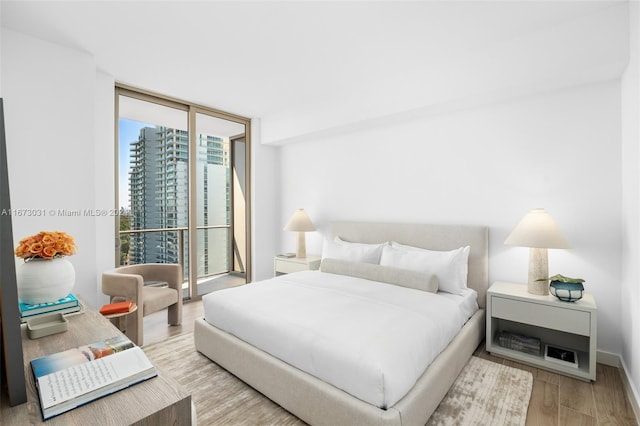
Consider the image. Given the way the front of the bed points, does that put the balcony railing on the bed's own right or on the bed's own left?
on the bed's own right

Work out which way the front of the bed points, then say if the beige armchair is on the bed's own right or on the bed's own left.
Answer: on the bed's own right

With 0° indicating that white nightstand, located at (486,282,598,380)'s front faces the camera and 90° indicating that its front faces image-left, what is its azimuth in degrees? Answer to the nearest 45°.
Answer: approximately 45°

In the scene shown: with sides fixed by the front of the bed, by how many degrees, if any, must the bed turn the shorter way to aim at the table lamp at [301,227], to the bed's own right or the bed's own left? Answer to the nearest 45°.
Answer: approximately 135° to the bed's own right

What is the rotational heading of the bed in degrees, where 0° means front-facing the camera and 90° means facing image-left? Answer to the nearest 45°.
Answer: approximately 45°

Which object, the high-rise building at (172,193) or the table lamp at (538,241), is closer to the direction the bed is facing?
the high-rise building

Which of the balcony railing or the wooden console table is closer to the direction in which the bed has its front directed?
the wooden console table

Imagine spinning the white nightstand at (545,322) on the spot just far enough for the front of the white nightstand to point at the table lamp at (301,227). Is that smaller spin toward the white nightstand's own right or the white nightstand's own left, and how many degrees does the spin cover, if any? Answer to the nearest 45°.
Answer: approximately 45° to the white nightstand's own right
